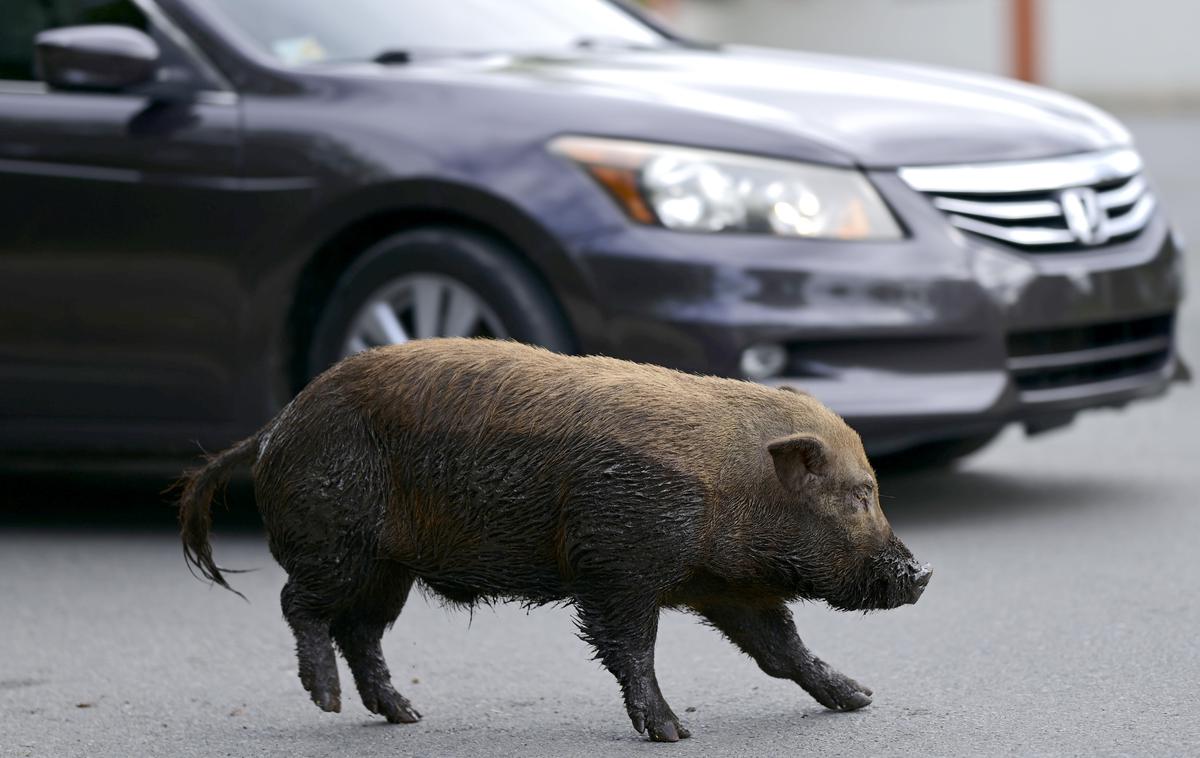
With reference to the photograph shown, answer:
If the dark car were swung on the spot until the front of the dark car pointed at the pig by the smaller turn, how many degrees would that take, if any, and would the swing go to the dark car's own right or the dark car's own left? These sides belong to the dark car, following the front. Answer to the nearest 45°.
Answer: approximately 45° to the dark car's own right

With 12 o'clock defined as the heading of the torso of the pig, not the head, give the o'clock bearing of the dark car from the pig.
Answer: The dark car is roughly at 9 o'clock from the pig.

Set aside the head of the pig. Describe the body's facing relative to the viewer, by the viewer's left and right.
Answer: facing to the right of the viewer

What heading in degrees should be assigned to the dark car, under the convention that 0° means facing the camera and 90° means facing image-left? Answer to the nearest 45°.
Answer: approximately 315°
